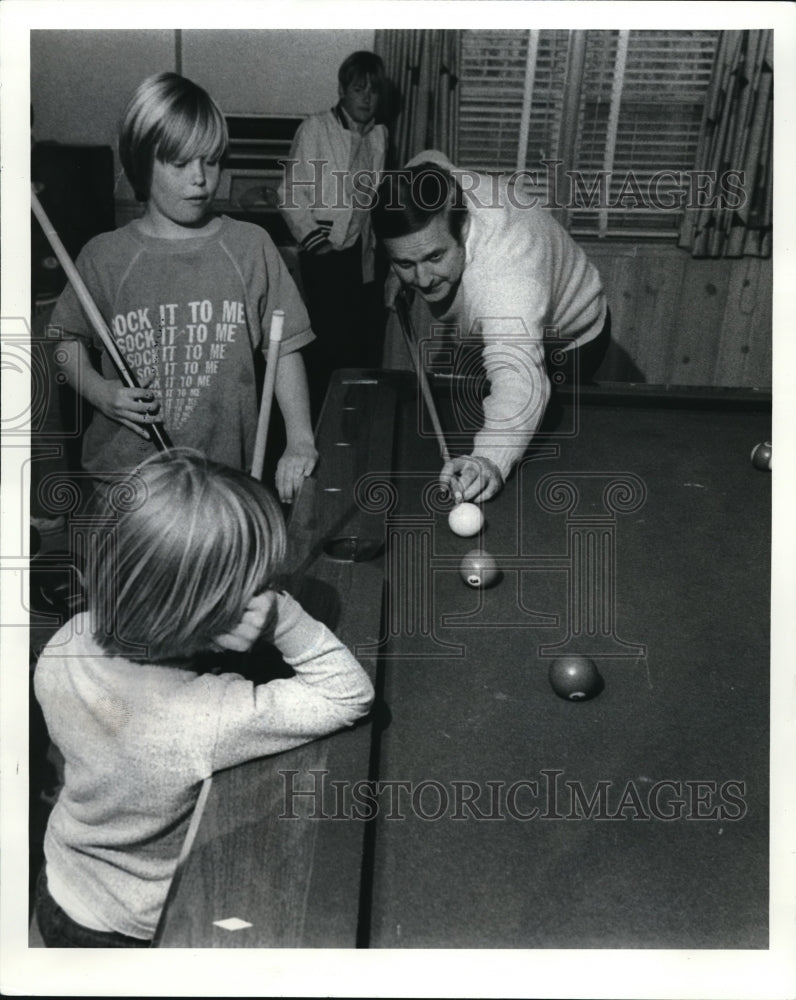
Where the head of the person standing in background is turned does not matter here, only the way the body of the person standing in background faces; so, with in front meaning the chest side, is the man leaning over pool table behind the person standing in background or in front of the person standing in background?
in front

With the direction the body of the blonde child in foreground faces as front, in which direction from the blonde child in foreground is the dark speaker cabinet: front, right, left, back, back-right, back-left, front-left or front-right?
front-left

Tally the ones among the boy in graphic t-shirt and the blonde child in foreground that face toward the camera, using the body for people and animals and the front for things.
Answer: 1

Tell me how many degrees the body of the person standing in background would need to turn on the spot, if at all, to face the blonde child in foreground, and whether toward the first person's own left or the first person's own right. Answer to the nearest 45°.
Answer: approximately 45° to the first person's own right

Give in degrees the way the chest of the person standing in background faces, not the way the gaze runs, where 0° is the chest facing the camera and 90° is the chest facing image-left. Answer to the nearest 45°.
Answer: approximately 315°

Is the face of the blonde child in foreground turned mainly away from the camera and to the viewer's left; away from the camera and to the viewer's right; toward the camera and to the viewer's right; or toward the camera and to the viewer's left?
away from the camera and to the viewer's right

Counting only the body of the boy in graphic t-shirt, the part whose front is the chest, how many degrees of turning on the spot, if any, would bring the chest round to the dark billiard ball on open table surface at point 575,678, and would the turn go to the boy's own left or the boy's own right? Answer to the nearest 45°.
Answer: approximately 45° to the boy's own left

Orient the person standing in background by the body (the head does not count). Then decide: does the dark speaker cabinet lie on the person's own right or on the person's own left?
on the person's own right

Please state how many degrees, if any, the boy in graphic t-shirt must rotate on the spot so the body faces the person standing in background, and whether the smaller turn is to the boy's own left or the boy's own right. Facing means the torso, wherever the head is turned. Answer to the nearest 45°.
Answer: approximately 180°

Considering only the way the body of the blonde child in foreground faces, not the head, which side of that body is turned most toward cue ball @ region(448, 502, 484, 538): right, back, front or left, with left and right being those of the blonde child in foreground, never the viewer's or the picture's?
front
